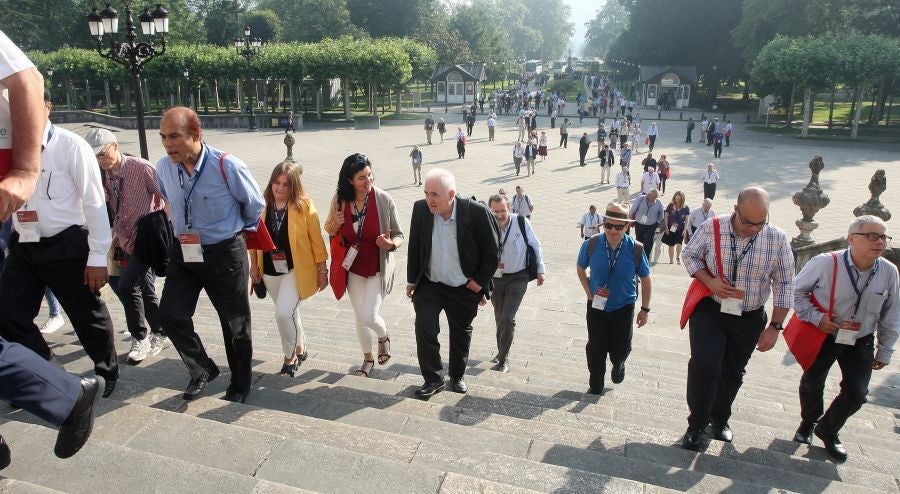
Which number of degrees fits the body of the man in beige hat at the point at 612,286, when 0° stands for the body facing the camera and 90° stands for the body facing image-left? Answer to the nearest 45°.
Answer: approximately 0°

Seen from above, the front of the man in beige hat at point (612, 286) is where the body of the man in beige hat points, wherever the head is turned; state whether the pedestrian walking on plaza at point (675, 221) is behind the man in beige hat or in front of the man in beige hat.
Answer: behind

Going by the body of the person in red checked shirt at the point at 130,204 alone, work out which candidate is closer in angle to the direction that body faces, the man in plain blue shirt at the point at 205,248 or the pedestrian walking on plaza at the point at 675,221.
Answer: the man in plain blue shirt

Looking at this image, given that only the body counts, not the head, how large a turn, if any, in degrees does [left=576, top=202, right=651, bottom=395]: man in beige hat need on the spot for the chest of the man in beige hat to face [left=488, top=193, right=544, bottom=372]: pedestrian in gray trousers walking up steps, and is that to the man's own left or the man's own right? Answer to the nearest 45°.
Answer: approximately 135° to the man's own right

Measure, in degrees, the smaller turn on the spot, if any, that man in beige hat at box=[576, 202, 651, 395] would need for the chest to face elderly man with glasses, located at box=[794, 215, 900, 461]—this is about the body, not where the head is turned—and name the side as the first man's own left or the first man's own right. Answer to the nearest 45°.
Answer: approximately 90° to the first man's own left

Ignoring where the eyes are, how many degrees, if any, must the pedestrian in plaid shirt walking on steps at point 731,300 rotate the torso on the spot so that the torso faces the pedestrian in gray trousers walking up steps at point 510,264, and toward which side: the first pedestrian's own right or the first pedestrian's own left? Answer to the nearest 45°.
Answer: approximately 135° to the first pedestrian's own right
